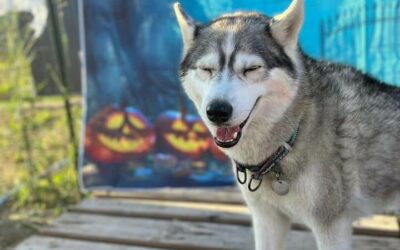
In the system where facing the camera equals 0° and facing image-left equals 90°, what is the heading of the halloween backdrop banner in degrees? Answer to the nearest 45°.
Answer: approximately 0°

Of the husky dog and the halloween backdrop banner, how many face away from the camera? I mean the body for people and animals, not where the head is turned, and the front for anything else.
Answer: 0

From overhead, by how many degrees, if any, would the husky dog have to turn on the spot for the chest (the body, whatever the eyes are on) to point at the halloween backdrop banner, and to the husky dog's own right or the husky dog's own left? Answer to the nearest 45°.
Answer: approximately 90° to the husky dog's own right

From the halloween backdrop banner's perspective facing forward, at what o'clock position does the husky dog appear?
The husky dog is roughly at 11 o'clock from the halloween backdrop banner.

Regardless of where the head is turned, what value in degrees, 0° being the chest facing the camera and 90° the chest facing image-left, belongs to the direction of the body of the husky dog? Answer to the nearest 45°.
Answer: approximately 45°
